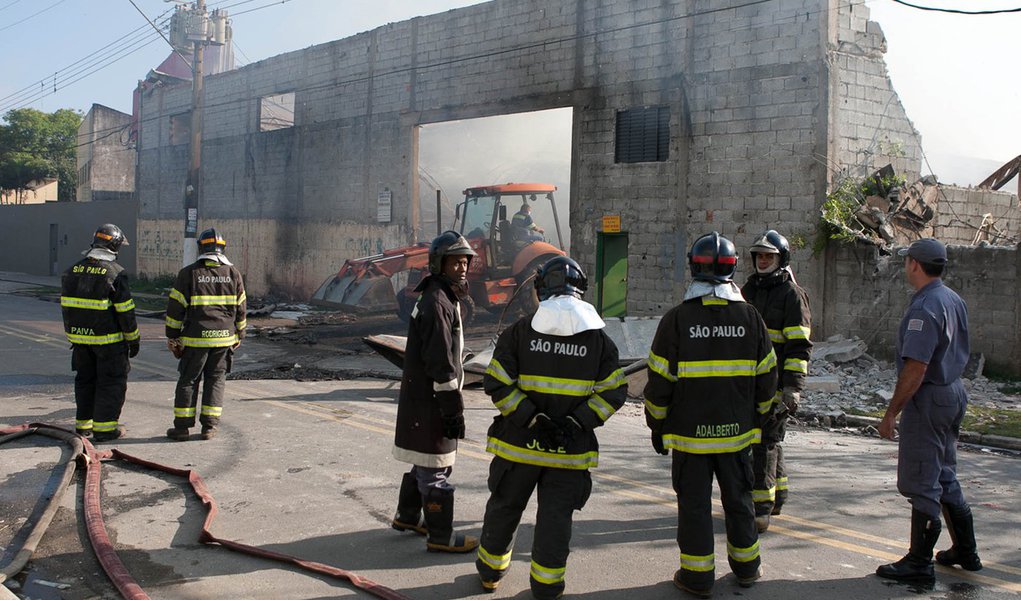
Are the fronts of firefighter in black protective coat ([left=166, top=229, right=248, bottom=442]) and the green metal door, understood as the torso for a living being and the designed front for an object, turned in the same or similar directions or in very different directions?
very different directions

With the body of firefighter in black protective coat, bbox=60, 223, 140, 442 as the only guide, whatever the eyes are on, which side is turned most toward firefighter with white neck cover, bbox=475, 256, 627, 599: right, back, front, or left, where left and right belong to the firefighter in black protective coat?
right

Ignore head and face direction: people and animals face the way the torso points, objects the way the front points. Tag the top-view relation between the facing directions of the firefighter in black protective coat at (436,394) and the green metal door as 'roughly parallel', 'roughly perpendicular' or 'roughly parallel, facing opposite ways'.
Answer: roughly perpendicular

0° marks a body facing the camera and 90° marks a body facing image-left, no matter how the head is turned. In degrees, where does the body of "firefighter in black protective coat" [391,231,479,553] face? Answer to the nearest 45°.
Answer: approximately 270°

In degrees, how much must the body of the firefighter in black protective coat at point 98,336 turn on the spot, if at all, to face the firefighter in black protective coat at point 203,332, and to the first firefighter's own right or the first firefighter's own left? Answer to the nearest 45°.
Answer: approximately 45° to the first firefighter's own right

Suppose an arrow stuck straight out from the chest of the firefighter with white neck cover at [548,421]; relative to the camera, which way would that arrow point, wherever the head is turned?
away from the camera

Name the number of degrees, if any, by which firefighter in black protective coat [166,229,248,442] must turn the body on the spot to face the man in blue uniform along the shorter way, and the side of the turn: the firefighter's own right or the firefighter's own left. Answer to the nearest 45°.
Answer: approximately 135° to the firefighter's own right

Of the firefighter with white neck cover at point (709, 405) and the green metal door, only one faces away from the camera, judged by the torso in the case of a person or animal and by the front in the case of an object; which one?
the firefighter with white neck cover

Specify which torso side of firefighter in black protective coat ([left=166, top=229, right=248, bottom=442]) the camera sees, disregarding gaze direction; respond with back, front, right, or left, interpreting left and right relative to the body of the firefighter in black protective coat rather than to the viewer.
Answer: back

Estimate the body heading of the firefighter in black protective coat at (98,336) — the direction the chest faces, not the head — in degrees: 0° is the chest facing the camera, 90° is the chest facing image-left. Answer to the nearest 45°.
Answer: approximately 225°

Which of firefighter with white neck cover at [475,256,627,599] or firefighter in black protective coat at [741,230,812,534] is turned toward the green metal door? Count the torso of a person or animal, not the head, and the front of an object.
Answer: the firefighter with white neck cover

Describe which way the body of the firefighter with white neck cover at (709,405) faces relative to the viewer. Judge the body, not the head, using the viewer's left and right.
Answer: facing away from the viewer

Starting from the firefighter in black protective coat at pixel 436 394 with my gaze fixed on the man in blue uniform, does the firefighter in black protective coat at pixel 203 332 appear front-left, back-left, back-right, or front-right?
back-left

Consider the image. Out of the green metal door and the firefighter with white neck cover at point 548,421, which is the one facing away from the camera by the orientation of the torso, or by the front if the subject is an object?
the firefighter with white neck cover
